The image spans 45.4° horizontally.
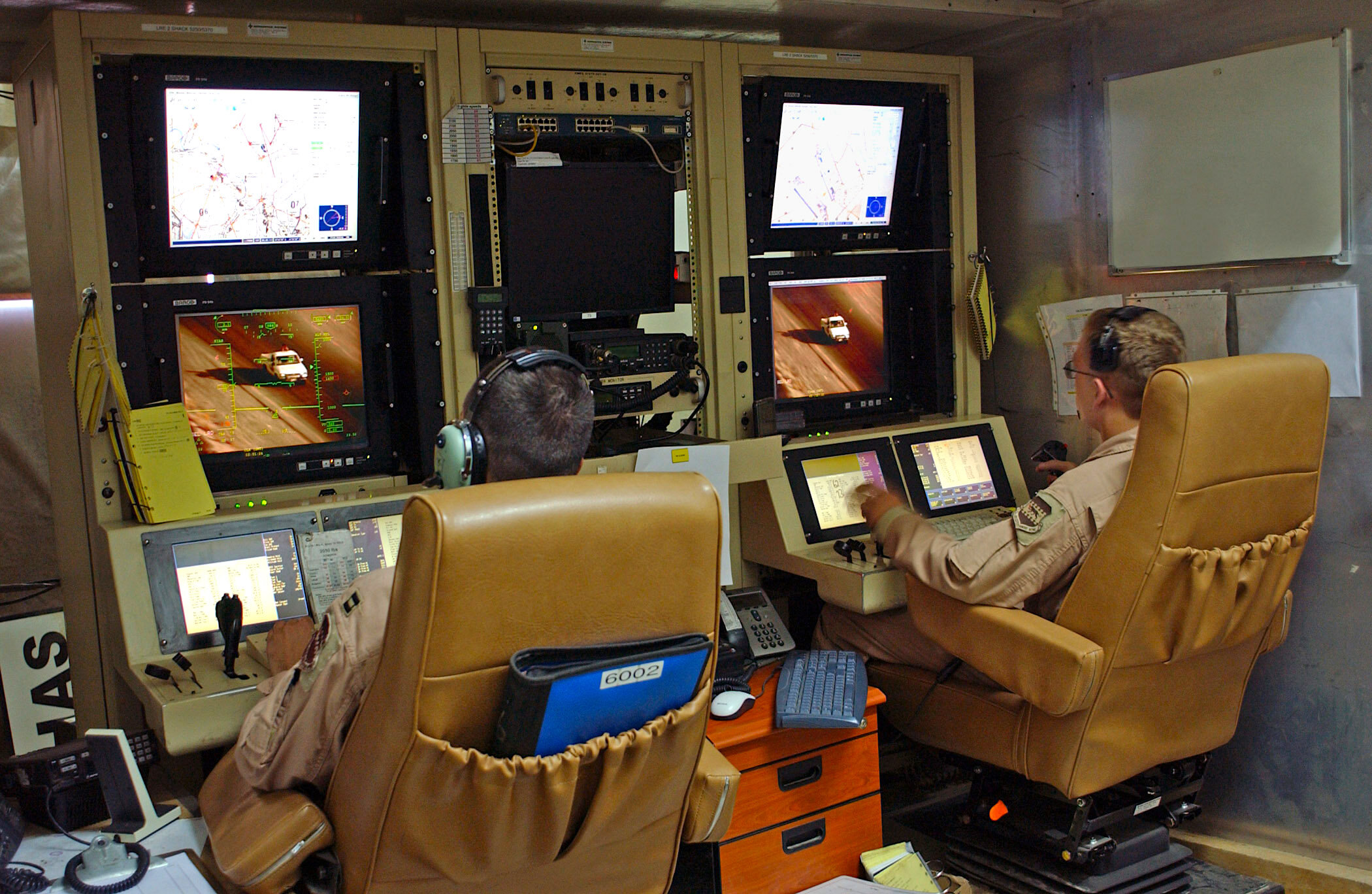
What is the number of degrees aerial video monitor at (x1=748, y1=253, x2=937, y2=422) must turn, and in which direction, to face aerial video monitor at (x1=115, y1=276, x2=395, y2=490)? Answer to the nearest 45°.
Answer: approximately 90° to its right

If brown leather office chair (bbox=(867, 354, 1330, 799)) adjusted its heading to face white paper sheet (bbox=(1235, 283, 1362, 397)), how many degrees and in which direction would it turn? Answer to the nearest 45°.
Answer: approximately 90° to its right

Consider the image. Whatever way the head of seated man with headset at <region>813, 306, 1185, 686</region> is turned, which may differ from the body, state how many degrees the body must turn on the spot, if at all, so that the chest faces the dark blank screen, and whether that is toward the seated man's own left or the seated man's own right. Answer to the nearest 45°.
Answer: approximately 45° to the seated man's own left

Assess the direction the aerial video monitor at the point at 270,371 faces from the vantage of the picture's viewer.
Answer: facing the viewer

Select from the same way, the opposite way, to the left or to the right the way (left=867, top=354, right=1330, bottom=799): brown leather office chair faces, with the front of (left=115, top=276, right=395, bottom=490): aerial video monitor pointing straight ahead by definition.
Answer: the opposite way

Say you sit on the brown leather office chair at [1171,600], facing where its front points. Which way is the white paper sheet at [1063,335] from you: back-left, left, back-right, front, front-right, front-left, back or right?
front-right

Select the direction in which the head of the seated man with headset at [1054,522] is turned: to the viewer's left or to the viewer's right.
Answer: to the viewer's left

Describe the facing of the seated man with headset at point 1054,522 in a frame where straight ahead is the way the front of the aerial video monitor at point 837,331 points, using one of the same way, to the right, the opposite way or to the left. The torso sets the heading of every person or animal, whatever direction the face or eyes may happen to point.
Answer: the opposite way

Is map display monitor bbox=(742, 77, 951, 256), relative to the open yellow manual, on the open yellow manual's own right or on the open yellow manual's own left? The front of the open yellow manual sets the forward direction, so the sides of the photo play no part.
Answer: on the open yellow manual's own left

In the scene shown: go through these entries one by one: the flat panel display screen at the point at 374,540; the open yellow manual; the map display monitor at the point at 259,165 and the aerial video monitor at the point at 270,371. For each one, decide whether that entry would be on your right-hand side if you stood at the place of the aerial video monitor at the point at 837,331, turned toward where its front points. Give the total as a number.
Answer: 4

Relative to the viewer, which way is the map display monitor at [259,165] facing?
toward the camera

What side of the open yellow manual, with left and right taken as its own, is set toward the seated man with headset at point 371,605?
front

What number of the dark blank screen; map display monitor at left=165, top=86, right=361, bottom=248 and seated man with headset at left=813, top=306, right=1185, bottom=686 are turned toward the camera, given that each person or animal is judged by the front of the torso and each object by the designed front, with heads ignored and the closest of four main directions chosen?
2

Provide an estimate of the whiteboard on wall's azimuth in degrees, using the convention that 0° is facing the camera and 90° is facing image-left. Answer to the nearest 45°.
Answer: approximately 45°
